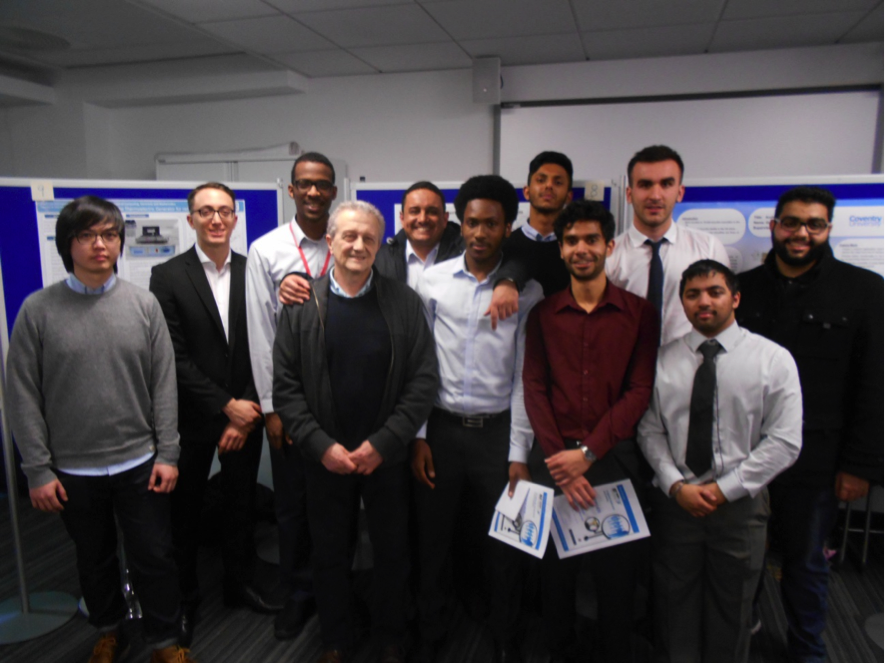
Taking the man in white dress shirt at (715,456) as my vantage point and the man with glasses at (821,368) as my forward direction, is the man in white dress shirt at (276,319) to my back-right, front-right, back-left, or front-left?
back-left

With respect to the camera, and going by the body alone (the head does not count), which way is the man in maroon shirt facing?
toward the camera

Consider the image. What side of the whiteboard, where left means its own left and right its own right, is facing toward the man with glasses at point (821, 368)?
front

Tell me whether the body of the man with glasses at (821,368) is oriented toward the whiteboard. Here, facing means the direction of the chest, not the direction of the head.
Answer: no

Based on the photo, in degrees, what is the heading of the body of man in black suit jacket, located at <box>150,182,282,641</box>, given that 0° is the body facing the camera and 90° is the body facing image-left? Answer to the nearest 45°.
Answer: approximately 315°

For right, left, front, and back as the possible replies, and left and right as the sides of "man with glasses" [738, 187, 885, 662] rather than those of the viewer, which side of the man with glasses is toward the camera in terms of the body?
front

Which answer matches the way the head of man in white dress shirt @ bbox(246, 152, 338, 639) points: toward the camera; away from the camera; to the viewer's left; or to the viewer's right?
toward the camera

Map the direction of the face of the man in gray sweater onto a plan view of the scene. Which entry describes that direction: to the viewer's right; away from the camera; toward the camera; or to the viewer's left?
toward the camera

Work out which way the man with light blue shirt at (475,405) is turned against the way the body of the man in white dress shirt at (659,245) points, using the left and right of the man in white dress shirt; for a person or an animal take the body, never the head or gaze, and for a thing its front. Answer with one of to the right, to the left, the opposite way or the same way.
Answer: the same way

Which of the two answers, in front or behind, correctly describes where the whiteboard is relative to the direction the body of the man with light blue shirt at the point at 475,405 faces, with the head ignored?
behind

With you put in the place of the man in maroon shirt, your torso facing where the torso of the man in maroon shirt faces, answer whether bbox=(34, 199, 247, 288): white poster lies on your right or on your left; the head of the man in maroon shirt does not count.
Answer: on your right

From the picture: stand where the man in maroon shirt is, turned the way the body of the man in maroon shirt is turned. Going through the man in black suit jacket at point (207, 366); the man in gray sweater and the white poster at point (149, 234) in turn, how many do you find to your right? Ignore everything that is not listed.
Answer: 3

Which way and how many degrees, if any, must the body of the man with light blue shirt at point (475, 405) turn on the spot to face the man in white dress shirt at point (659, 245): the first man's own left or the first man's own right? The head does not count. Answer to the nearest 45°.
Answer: approximately 90° to the first man's own left
